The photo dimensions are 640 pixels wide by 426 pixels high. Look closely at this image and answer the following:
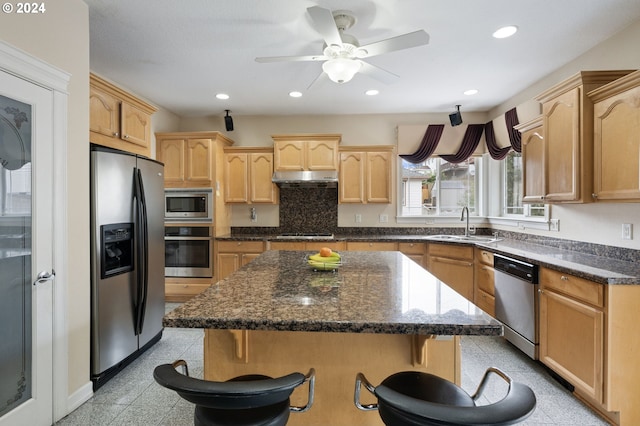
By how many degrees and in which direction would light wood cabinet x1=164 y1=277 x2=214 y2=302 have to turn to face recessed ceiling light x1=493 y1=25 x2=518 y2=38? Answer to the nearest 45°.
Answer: approximately 45° to its left

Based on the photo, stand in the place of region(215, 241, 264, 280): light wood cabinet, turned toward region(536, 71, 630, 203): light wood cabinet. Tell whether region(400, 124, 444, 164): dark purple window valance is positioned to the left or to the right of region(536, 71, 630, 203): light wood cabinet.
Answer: left

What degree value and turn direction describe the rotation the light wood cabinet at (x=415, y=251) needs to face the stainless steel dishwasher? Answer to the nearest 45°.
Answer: approximately 45° to its left

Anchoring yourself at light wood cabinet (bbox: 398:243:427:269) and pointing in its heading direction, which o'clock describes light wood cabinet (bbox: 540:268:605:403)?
light wood cabinet (bbox: 540:268:605:403) is roughly at 11 o'clock from light wood cabinet (bbox: 398:243:427:269).

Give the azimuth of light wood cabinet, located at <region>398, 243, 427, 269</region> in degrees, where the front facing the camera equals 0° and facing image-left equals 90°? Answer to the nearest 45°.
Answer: approximately 0°

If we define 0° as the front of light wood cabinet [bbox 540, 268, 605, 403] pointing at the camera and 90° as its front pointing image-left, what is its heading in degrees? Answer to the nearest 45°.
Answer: approximately 45°

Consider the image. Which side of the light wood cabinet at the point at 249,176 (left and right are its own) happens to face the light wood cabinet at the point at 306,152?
left
